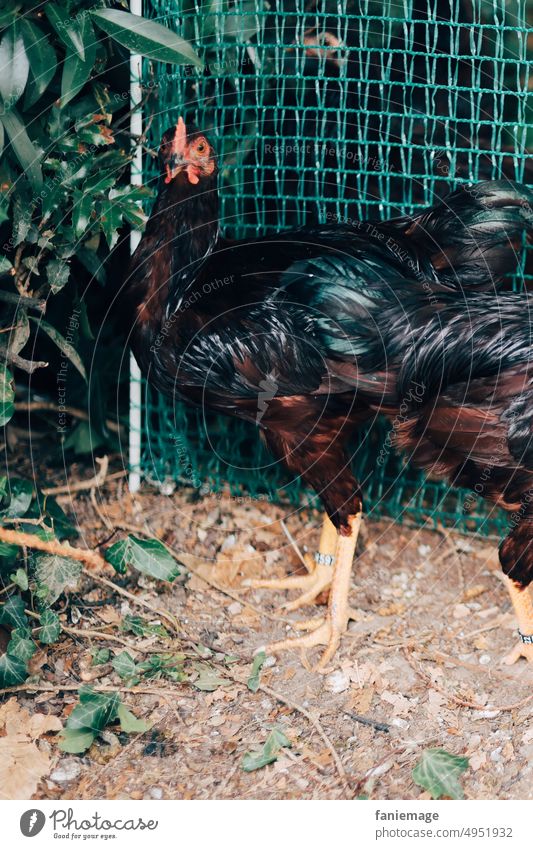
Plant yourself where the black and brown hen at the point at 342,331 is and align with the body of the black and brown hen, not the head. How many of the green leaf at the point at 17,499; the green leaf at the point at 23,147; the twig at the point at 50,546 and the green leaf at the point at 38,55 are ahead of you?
4

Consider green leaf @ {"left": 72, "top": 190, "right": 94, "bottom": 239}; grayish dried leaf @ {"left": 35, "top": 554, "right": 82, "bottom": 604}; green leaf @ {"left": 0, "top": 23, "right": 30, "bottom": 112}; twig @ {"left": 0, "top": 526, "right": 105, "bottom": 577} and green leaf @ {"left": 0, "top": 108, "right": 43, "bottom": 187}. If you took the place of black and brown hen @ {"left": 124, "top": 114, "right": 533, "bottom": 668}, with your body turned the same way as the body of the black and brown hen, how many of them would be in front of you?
5

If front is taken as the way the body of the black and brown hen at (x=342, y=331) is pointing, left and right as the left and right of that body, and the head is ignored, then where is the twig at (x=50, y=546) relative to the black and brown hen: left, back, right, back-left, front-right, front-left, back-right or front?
front

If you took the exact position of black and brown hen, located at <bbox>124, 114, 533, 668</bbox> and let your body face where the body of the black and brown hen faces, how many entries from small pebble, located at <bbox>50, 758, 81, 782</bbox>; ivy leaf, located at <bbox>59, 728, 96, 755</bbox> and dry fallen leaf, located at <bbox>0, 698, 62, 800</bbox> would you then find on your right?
0

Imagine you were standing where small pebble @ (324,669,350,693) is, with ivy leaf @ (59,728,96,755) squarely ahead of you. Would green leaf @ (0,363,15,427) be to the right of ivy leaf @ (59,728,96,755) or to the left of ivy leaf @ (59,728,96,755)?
right

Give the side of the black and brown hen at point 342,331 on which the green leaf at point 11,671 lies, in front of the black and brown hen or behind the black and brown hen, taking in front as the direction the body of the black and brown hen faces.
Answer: in front

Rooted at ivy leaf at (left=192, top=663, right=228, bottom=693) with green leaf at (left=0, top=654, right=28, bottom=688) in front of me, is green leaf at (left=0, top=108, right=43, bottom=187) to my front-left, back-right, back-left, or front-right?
front-right

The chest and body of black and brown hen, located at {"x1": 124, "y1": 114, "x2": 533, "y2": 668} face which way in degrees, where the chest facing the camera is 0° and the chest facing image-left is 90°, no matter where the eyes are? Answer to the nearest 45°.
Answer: approximately 90°

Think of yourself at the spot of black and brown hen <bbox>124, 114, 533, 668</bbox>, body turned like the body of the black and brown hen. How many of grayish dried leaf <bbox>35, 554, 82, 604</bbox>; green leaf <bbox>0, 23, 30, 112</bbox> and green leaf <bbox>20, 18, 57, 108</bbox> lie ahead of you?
3
